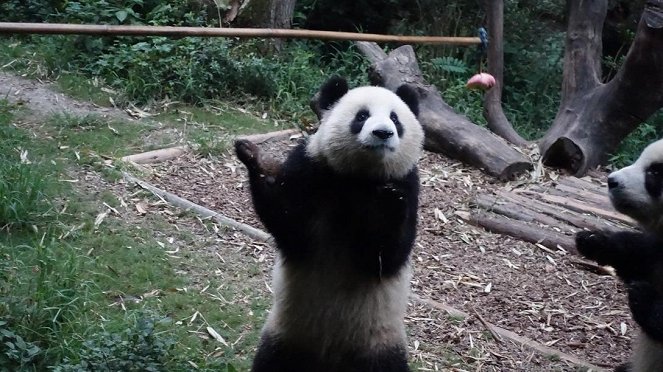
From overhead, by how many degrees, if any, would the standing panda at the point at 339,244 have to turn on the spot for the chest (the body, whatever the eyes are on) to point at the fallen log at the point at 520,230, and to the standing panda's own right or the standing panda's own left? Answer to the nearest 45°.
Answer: approximately 135° to the standing panda's own left

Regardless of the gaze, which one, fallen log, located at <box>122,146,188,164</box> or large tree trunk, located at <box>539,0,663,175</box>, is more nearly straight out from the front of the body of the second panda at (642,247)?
the fallen log

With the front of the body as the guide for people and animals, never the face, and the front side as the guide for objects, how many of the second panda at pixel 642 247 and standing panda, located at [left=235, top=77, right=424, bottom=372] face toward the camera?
1

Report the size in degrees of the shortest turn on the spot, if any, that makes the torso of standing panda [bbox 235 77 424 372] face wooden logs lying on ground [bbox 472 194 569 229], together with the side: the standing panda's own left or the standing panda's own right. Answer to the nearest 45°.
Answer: approximately 135° to the standing panda's own left

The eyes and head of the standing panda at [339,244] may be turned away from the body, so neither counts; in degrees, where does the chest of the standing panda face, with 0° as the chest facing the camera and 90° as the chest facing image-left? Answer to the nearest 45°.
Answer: approximately 0°

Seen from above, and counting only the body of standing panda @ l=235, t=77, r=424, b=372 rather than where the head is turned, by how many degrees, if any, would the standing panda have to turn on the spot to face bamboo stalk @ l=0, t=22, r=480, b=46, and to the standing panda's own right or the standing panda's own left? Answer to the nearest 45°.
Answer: approximately 135° to the standing panda's own right

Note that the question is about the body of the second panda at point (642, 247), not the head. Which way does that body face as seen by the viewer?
to the viewer's left

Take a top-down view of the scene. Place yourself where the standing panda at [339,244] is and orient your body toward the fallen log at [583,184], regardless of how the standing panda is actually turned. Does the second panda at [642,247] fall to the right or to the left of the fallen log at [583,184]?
right

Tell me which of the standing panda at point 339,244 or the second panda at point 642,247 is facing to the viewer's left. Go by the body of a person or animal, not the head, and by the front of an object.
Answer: the second panda

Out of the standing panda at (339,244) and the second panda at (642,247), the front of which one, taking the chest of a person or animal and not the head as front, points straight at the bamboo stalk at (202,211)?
the second panda
